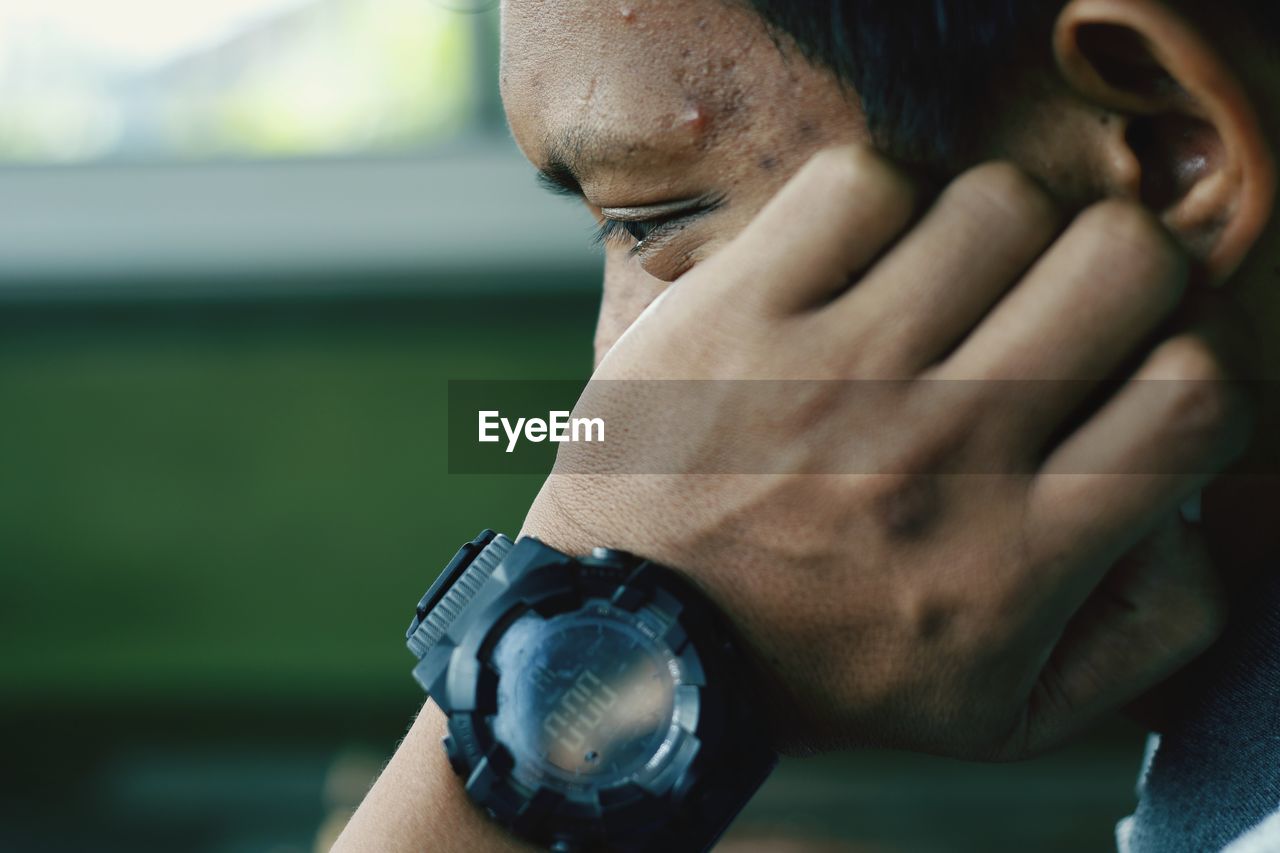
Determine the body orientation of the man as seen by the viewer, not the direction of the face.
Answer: to the viewer's left

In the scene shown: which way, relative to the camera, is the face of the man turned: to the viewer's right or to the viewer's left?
to the viewer's left
